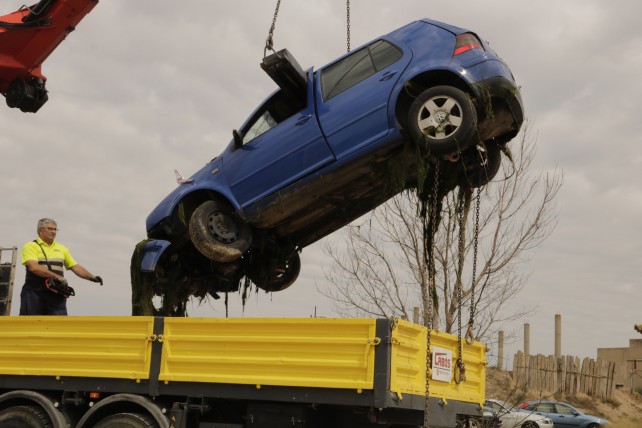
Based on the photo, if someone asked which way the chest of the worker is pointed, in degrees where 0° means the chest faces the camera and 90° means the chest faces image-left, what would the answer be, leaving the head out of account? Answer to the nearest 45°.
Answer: approximately 315°

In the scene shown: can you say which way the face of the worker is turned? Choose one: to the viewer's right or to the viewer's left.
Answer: to the viewer's right

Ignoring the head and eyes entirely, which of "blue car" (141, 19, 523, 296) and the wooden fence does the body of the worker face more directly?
the blue car
